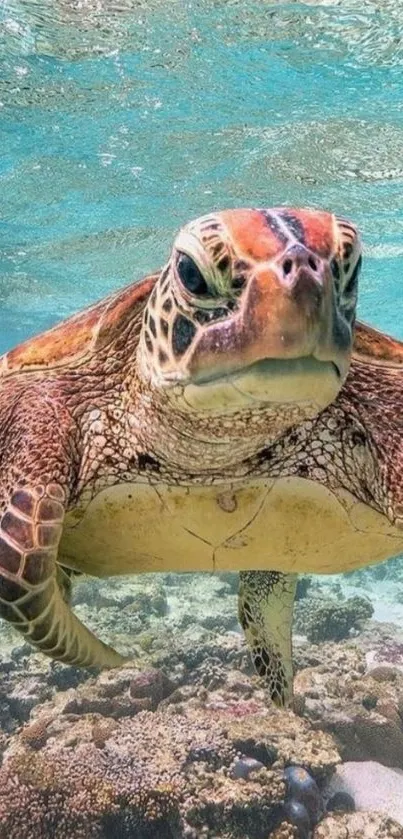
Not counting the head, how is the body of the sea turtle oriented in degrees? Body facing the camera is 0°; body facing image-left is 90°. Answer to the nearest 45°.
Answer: approximately 0°

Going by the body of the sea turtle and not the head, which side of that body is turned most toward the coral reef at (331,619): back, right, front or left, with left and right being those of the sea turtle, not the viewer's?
back
